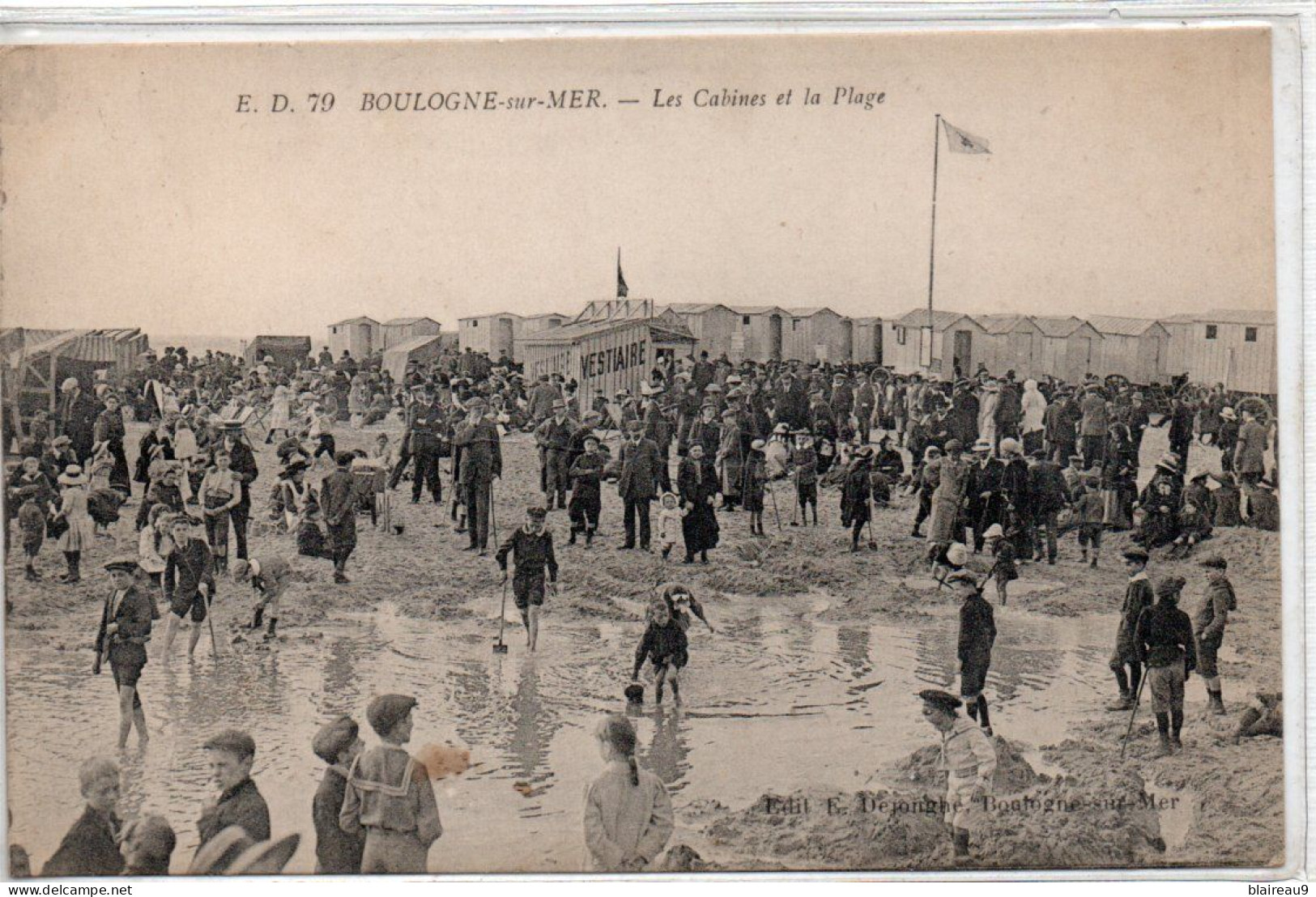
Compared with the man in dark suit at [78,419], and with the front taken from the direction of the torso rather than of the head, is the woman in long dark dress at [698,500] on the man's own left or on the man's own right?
on the man's own left

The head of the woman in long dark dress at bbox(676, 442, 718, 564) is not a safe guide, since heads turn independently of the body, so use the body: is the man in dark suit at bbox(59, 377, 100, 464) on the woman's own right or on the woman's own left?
on the woman's own right

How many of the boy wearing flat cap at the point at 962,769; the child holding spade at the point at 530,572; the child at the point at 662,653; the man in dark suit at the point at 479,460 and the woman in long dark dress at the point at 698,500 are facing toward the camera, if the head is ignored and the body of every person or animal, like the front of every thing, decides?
4

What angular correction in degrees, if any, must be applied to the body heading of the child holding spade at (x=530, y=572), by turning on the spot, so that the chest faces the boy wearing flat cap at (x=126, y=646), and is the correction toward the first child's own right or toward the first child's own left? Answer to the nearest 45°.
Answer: approximately 90° to the first child's own right

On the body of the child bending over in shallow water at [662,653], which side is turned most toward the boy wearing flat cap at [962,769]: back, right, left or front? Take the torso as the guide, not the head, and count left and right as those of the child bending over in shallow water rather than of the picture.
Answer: left

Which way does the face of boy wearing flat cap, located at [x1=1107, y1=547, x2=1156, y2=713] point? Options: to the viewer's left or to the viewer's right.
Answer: to the viewer's left
